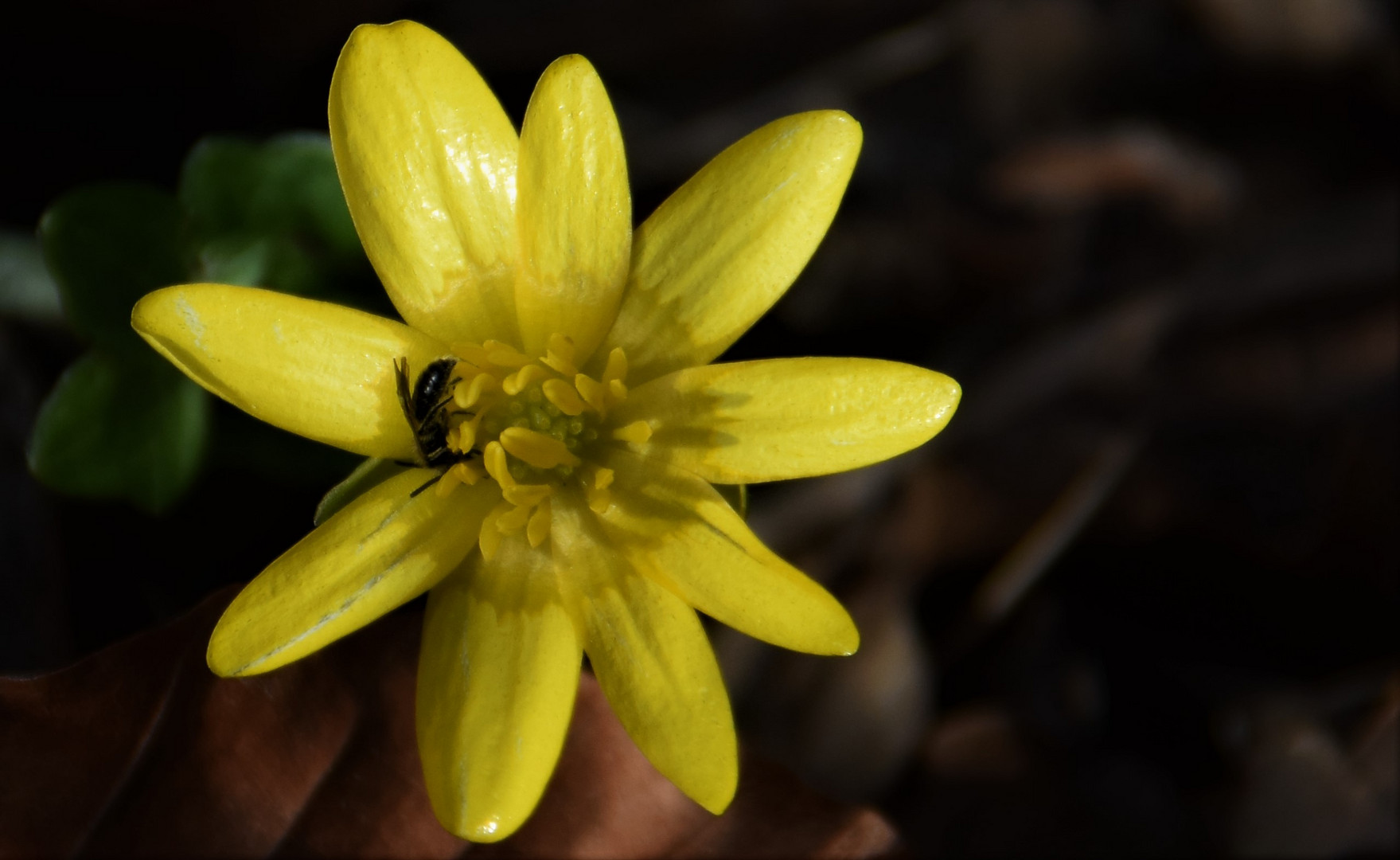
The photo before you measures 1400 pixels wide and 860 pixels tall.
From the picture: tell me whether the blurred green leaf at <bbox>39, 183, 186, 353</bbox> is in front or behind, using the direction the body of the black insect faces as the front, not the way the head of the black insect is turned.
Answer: behind

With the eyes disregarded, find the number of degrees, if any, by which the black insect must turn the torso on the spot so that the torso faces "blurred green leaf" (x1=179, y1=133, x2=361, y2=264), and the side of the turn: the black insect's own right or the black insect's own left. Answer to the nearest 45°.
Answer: approximately 180°

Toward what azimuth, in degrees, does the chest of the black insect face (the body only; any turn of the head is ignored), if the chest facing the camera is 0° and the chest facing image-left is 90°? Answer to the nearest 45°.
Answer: approximately 0°

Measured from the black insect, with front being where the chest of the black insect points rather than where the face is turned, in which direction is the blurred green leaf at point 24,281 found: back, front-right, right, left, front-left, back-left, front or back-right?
back-right

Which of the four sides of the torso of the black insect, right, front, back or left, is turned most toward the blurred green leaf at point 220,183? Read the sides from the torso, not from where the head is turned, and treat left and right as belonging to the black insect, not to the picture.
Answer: back
